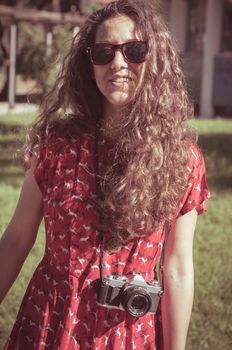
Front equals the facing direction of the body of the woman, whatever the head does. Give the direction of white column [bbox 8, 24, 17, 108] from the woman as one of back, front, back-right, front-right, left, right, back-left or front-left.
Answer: back

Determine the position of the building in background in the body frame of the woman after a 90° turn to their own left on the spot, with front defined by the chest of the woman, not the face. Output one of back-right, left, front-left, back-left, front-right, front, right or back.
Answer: left

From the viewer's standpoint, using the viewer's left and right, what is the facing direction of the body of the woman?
facing the viewer
